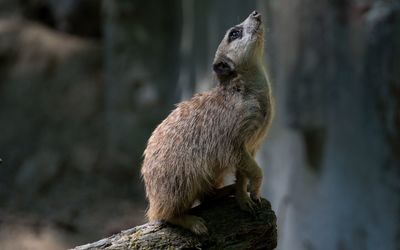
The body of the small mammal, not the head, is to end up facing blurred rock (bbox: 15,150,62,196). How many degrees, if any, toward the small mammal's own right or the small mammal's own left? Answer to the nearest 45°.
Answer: approximately 135° to the small mammal's own left

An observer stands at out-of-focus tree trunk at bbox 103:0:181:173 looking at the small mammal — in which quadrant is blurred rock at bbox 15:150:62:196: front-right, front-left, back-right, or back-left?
back-right

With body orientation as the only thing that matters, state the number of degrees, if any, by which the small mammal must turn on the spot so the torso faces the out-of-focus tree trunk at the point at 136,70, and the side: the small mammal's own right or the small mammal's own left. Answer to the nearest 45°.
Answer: approximately 90° to the small mammal's own left

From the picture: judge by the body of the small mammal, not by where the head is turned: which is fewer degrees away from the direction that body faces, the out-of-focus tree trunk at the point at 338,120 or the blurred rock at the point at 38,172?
the out-of-focus tree trunk

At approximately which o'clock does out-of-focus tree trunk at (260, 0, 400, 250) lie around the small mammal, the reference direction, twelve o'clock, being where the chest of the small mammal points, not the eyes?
The out-of-focus tree trunk is roughly at 10 o'clock from the small mammal.

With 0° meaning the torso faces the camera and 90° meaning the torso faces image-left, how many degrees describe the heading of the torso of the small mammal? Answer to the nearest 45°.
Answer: approximately 270°
